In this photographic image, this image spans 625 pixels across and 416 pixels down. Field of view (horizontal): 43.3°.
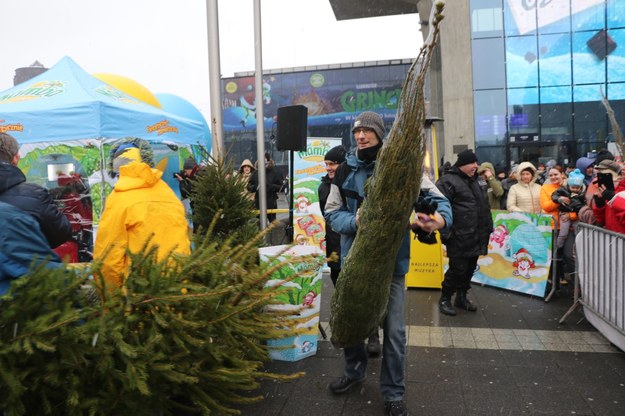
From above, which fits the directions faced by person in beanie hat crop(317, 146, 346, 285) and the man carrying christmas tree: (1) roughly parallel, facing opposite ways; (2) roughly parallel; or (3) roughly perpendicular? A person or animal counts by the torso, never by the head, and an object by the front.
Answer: roughly parallel

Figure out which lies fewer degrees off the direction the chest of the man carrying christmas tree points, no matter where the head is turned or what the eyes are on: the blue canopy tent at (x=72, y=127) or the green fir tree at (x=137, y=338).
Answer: the green fir tree

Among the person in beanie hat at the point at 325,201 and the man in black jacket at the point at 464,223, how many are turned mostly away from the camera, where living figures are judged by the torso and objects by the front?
0

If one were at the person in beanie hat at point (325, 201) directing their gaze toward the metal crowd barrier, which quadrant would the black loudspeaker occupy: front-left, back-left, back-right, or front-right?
back-left

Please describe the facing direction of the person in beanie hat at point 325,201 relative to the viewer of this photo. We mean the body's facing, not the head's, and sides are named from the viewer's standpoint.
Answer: facing the viewer and to the left of the viewer

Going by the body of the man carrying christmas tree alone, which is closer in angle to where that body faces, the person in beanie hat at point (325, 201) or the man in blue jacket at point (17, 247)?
the man in blue jacket

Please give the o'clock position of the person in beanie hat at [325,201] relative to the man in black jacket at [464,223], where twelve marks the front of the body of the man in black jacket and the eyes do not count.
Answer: The person in beanie hat is roughly at 3 o'clock from the man in black jacket.

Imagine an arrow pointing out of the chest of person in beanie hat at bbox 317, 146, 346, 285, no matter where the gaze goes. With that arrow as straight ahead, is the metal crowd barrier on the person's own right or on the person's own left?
on the person's own left

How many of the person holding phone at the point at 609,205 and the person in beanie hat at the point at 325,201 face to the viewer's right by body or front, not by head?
0
